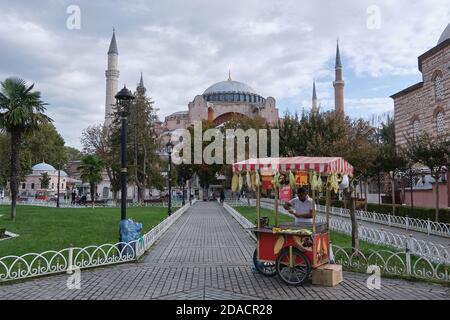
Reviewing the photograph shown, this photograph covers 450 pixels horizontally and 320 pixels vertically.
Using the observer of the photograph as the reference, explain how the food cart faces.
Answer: facing the viewer and to the left of the viewer

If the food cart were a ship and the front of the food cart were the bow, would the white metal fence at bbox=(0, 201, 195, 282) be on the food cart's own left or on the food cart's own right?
on the food cart's own right

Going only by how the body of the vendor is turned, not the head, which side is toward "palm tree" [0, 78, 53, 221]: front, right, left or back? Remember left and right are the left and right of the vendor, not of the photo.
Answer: right

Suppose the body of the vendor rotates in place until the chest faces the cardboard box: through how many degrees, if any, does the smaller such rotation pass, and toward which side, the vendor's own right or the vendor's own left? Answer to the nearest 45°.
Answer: approximately 45° to the vendor's own left

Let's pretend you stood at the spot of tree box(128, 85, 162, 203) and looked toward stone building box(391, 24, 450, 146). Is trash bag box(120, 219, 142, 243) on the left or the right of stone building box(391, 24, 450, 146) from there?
right

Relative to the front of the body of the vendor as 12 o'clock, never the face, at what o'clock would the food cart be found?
The food cart is roughly at 11 o'clock from the vendor.

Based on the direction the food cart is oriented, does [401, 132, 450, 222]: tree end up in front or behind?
behind

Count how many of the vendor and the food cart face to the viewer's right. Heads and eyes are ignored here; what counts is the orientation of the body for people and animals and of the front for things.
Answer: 0

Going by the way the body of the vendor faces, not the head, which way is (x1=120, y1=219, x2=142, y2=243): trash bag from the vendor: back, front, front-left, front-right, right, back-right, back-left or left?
front-right

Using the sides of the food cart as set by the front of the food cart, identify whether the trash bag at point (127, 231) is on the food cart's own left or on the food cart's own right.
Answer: on the food cart's own right

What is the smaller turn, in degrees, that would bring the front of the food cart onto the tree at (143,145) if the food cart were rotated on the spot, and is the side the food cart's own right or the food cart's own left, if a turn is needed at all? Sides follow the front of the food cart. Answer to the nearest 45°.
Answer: approximately 90° to the food cart's own right

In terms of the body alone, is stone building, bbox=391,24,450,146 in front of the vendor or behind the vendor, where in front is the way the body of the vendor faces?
behind
